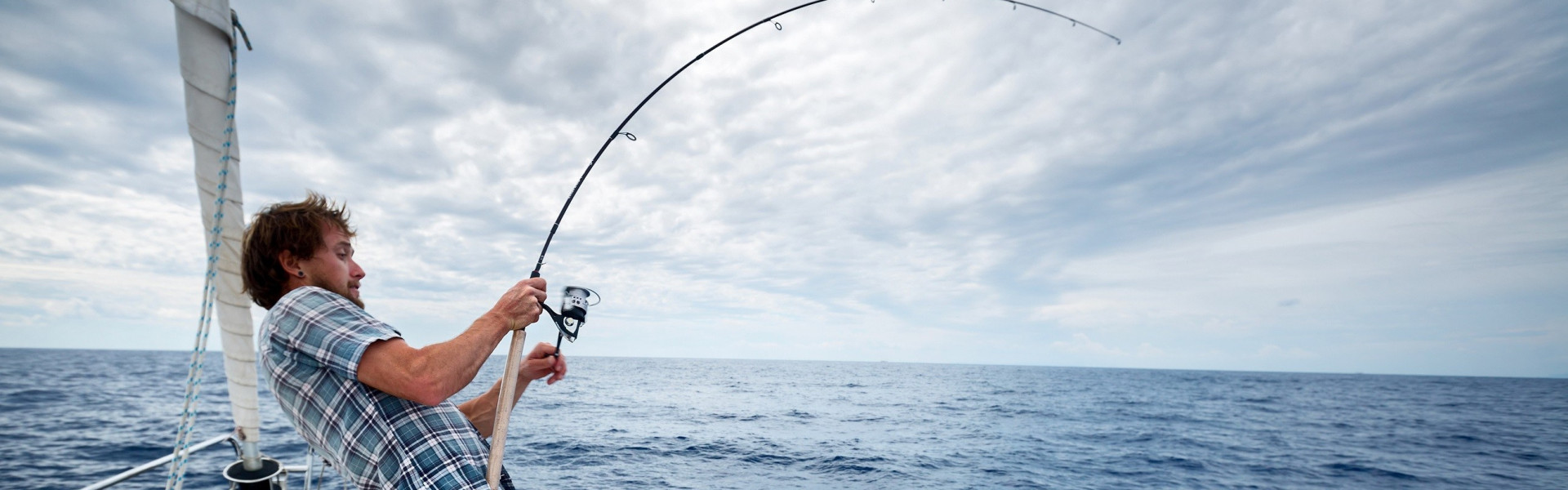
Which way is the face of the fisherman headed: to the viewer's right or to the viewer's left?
to the viewer's right

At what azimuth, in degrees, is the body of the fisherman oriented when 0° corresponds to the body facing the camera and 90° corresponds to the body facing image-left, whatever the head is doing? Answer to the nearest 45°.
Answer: approximately 270°
